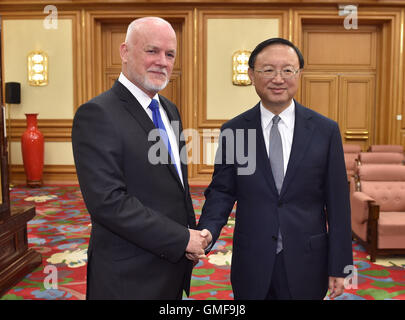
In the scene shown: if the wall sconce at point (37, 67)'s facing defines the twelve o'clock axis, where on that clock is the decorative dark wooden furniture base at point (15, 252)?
The decorative dark wooden furniture base is roughly at 12 o'clock from the wall sconce.

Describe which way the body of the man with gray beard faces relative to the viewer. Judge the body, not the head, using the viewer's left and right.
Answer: facing the viewer and to the right of the viewer

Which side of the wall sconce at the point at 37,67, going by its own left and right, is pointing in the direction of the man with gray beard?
front

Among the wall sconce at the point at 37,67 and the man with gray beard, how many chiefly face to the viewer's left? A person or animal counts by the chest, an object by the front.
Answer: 0

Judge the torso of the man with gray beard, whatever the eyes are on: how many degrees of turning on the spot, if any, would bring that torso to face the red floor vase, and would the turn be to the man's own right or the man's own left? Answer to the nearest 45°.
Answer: approximately 135° to the man's own left

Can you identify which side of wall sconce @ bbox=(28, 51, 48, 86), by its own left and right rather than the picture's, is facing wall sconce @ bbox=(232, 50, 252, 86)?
left

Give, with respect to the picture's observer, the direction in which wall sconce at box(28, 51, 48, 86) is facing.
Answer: facing the viewer

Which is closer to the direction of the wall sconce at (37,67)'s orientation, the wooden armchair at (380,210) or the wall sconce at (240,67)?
the wooden armchair

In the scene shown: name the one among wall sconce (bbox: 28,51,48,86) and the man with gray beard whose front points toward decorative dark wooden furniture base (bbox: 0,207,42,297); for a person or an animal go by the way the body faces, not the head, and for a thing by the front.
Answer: the wall sconce

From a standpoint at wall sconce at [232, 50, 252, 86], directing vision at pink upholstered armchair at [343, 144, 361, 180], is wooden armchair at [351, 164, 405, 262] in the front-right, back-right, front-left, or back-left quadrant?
front-right

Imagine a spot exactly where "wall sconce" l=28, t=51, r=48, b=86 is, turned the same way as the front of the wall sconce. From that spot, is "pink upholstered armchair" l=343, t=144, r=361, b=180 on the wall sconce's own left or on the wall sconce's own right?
on the wall sconce's own left

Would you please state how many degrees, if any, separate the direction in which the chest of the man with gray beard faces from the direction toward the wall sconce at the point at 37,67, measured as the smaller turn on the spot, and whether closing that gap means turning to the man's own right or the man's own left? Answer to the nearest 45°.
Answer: approximately 135° to the man's own left
